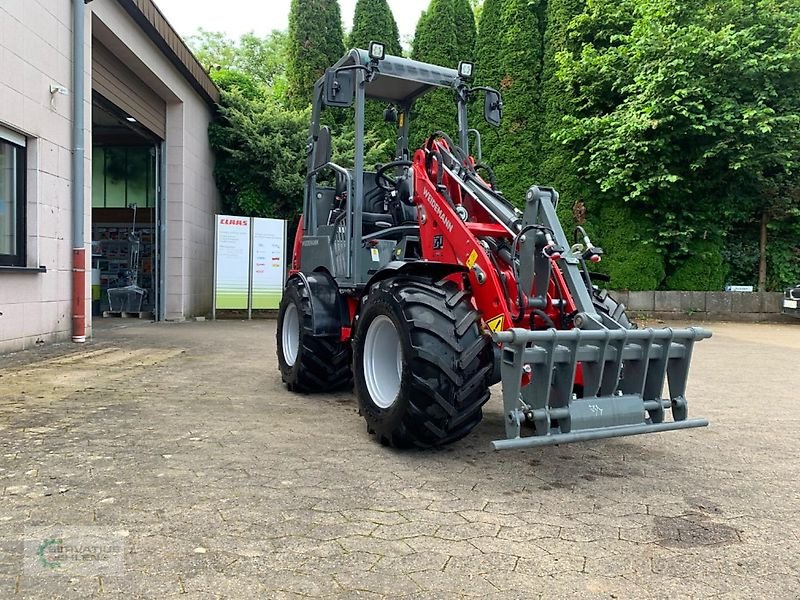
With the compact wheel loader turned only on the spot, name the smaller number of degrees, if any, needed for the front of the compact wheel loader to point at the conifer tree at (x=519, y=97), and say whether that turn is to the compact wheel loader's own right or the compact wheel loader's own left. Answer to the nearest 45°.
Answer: approximately 135° to the compact wheel loader's own left

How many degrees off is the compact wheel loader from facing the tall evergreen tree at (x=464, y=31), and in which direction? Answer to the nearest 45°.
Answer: approximately 135° to its left

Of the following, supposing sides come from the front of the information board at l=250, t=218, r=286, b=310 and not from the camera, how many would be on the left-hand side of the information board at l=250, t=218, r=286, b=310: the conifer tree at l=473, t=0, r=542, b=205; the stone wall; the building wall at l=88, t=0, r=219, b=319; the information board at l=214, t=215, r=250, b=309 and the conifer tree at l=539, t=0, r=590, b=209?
3

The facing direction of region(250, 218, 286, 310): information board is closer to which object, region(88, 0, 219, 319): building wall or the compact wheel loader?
the compact wheel loader

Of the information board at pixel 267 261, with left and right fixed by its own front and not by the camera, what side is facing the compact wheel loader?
front

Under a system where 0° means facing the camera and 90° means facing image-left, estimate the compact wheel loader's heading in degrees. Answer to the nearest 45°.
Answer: approximately 315°

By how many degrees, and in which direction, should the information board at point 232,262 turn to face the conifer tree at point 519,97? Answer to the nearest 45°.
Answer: approximately 90° to its left

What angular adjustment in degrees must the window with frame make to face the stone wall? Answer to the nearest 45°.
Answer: approximately 45° to its left

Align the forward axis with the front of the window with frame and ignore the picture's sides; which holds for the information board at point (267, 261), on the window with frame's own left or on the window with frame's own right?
on the window with frame's own left

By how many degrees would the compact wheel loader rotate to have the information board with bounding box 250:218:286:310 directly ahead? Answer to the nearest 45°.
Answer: approximately 180°

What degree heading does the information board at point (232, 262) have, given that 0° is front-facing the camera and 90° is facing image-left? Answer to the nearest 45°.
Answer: approximately 0°

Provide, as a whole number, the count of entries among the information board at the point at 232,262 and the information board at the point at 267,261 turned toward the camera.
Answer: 2
